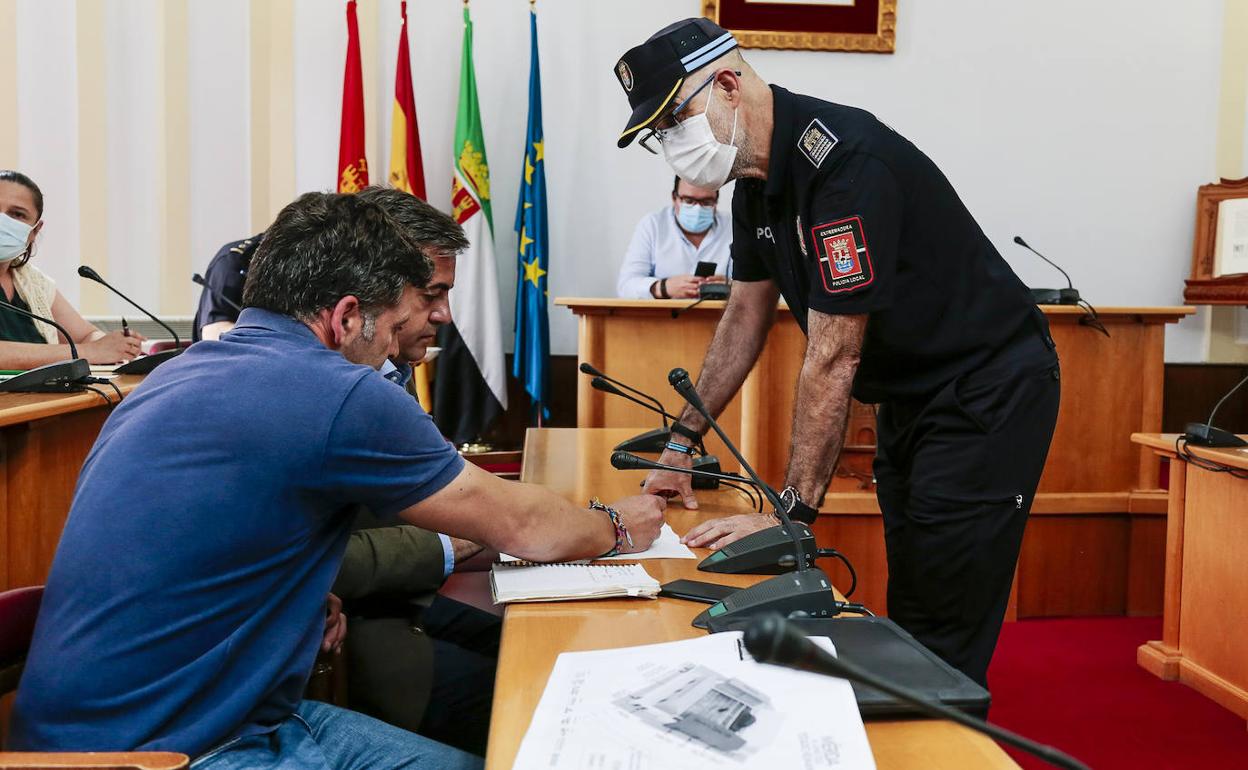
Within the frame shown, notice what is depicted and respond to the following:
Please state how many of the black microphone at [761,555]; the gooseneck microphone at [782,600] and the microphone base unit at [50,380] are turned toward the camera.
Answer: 0

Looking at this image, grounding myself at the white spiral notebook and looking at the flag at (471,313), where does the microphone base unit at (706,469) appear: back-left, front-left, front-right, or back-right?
front-right

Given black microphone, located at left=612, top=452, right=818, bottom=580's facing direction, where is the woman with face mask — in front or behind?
in front

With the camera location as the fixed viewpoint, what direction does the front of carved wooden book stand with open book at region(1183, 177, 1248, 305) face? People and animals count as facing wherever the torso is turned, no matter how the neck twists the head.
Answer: facing the viewer

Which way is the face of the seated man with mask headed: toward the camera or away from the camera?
toward the camera

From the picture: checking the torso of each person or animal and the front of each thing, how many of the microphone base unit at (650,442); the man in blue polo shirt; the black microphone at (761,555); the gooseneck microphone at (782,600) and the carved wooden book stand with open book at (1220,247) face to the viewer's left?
3

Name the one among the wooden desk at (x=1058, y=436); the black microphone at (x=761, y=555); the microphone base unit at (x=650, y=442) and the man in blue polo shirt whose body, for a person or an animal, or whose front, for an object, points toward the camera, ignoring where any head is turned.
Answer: the wooden desk

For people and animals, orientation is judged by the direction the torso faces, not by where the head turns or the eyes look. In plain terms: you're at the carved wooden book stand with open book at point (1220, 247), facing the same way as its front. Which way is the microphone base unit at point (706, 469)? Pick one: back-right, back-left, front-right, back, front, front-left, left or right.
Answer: front

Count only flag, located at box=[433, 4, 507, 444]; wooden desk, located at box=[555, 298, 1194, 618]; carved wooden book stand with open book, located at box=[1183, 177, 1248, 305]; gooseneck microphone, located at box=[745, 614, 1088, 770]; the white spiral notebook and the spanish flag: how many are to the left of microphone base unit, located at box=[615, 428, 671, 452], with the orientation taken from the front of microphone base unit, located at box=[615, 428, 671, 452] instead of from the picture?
2

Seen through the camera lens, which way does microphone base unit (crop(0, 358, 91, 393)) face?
facing to the left of the viewer

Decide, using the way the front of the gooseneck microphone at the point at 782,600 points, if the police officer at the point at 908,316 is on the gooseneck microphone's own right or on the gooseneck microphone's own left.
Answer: on the gooseneck microphone's own right

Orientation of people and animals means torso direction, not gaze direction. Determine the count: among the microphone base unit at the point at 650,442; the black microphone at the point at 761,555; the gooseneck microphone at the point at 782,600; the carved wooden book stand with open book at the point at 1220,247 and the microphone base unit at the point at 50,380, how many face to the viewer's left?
4

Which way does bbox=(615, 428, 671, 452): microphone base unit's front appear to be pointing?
to the viewer's left

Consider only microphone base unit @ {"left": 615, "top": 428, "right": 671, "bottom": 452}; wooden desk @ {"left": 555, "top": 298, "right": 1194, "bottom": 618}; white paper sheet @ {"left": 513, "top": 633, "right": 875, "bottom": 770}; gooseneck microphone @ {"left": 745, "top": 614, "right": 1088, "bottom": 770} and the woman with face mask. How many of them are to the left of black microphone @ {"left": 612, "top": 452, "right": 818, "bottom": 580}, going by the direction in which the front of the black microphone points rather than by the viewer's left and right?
2

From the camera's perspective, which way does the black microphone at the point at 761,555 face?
to the viewer's left

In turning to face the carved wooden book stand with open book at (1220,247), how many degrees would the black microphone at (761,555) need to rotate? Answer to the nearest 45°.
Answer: approximately 135° to its right

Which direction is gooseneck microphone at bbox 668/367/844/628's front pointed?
to the viewer's left

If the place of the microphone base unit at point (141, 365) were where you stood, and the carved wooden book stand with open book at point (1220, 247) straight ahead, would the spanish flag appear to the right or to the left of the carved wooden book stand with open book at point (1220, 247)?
left
